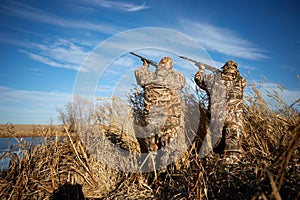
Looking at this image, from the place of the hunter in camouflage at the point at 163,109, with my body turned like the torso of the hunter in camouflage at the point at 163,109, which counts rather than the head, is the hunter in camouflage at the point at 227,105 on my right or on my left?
on my right

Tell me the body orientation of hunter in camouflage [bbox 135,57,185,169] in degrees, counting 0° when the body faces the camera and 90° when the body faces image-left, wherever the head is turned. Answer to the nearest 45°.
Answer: approximately 180°
